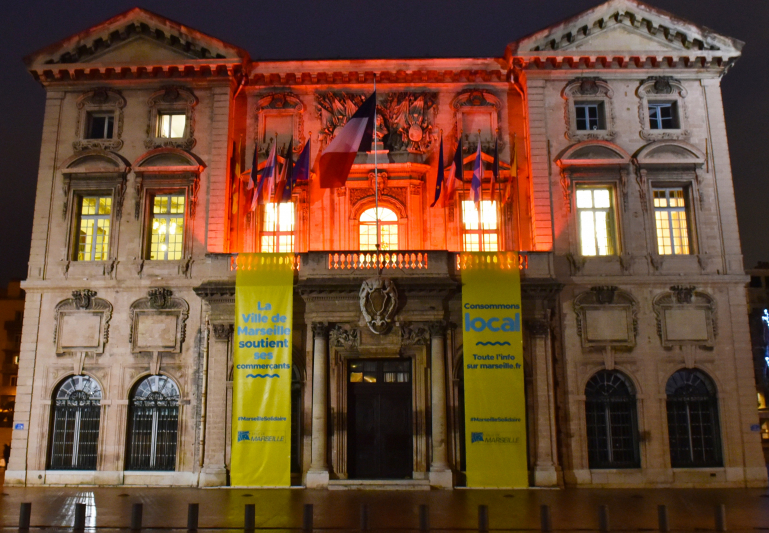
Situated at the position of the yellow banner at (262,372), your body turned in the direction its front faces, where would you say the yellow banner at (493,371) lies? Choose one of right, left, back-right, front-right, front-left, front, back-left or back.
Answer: left

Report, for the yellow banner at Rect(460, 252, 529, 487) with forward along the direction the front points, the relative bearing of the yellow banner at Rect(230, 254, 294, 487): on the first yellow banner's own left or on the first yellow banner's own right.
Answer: on the first yellow banner's own right

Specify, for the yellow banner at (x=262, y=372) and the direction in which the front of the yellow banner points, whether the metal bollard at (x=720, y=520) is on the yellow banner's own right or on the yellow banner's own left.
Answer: on the yellow banner's own left

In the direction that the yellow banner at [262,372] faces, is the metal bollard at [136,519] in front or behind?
in front

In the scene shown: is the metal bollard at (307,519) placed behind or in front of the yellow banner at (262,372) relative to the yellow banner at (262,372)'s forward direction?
in front

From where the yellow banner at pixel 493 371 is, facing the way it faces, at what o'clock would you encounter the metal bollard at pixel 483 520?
The metal bollard is roughly at 12 o'clock from the yellow banner.

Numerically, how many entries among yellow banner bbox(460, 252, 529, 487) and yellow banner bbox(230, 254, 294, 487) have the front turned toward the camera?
2

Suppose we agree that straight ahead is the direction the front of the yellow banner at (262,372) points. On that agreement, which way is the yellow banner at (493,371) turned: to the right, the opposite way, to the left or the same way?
the same way

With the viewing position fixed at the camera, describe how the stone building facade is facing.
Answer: facing the viewer

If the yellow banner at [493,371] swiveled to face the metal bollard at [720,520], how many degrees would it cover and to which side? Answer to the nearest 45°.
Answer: approximately 45° to its left

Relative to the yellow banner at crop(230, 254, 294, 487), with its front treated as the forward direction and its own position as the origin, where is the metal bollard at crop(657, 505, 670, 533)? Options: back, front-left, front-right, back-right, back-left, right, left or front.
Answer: front-left

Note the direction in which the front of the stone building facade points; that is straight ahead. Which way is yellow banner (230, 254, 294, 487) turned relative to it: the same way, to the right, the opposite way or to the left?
the same way

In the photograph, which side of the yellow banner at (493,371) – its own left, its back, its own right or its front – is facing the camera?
front
